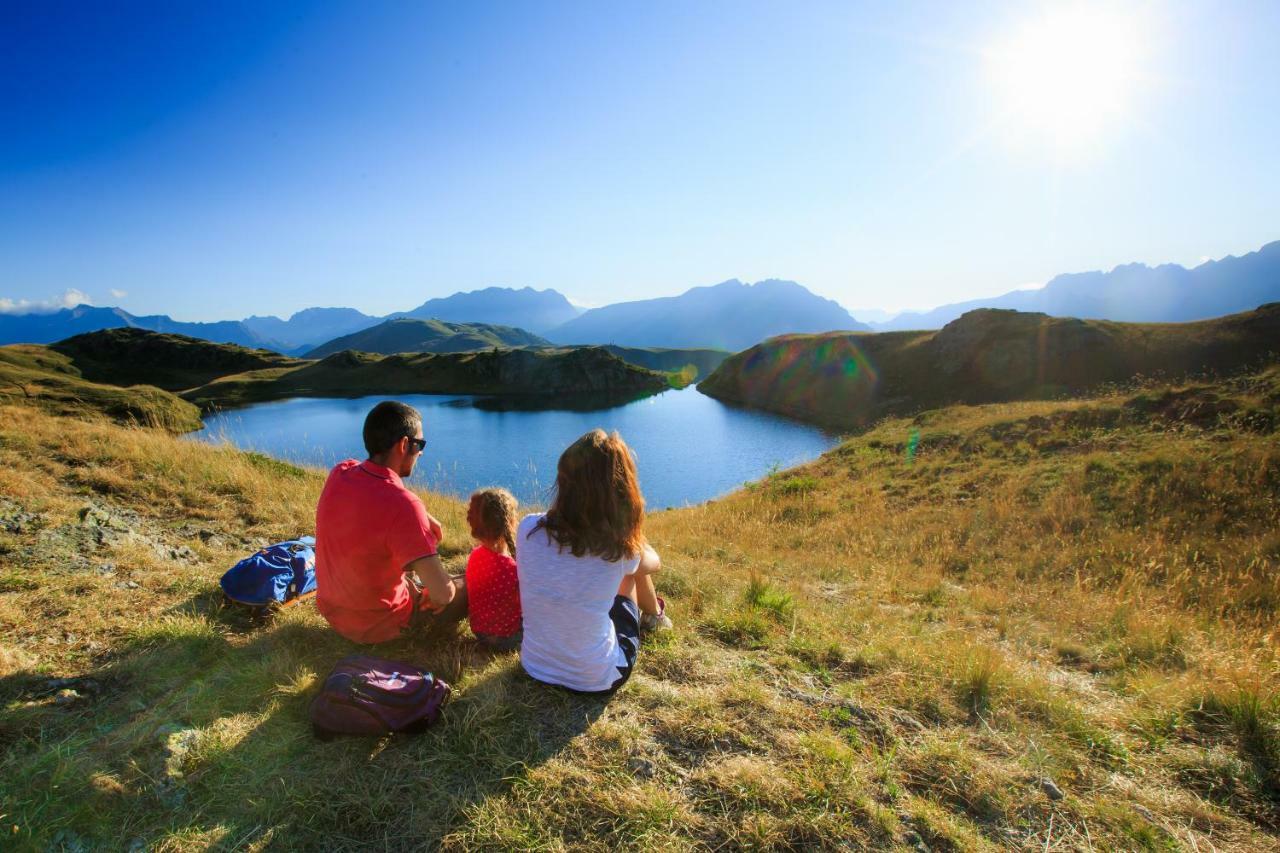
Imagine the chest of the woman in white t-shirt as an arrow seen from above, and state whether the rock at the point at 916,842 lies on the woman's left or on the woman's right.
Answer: on the woman's right

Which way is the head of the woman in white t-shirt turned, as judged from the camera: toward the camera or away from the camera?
away from the camera

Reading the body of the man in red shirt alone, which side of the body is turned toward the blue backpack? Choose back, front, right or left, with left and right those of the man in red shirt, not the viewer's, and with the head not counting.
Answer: left

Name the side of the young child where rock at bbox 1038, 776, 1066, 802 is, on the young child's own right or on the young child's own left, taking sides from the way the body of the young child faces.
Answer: on the young child's own right

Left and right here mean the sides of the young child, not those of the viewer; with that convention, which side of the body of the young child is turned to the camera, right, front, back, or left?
back

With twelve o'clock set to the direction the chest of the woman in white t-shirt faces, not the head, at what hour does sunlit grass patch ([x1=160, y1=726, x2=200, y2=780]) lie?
The sunlit grass patch is roughly at 7 o'clock from the woman in white t-shirt.

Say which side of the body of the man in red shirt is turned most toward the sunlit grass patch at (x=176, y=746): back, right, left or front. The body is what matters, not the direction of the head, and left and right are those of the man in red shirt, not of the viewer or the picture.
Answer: back

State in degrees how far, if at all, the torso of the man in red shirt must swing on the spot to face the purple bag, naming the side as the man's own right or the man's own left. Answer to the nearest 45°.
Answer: approximately 135° to the man's own right

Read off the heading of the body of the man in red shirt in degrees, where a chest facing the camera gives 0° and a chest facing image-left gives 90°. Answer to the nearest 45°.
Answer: approximately 225°

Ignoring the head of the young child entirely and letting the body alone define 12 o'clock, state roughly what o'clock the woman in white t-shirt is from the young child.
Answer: The woman in white t-shirt is roughly at 5 o'clock from the young child.

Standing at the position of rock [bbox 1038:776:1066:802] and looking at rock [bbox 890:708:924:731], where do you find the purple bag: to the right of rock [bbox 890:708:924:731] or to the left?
left

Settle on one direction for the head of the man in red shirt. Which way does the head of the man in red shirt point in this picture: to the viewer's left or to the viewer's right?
to the viewer's right

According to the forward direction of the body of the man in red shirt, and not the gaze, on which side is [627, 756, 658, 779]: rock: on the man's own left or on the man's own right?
on the man's own right
